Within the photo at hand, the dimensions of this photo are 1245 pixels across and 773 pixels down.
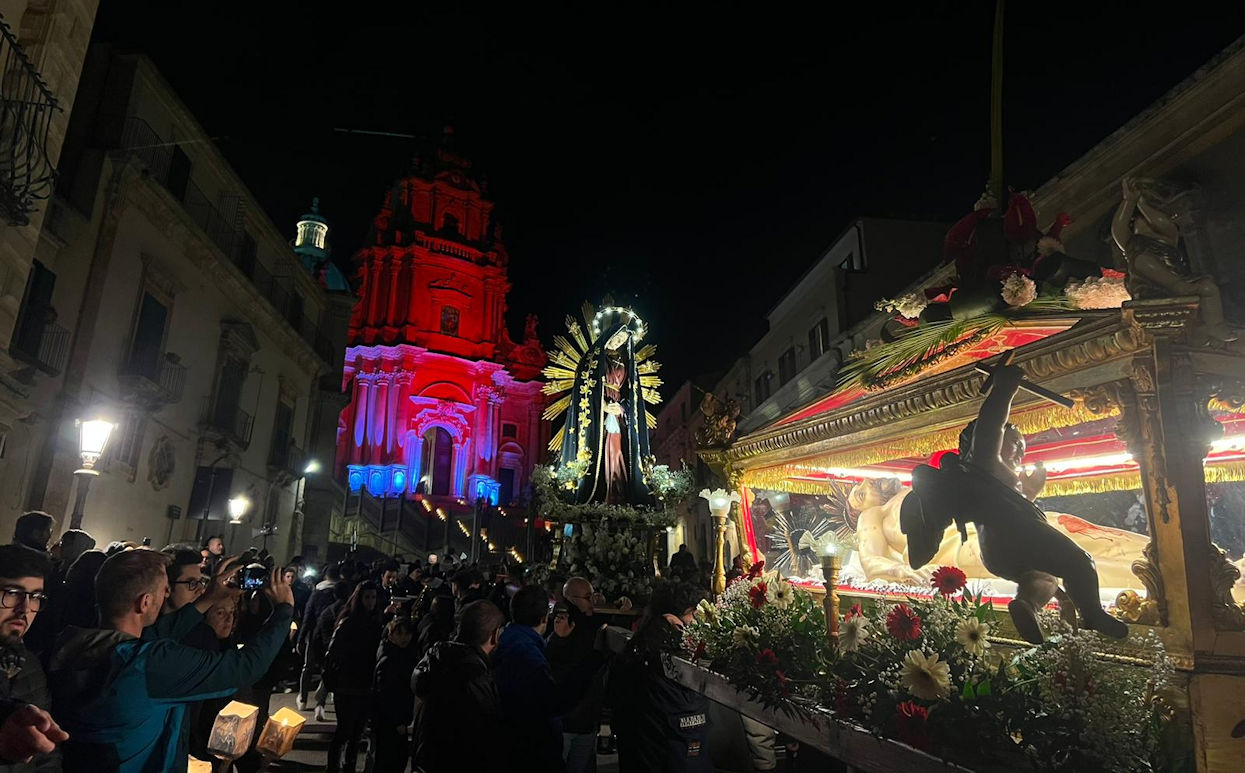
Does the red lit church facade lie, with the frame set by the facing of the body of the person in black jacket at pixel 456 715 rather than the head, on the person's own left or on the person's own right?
on the person's own left

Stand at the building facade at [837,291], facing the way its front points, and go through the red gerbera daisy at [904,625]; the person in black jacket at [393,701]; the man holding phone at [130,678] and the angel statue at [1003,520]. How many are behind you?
0

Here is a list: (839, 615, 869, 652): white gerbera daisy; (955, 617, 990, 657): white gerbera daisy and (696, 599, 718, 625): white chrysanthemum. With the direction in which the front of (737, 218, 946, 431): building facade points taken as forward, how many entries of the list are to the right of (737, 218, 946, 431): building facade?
0

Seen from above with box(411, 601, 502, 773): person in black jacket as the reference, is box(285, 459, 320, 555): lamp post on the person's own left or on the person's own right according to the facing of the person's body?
on the person's own left

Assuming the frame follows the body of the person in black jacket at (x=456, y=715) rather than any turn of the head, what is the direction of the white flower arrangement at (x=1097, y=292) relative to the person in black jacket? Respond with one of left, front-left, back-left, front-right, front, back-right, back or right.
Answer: front-right

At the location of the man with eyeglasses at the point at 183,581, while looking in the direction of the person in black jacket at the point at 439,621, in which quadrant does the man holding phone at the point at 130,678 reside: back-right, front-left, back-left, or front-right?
back-right

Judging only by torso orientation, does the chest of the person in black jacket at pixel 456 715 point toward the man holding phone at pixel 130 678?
no

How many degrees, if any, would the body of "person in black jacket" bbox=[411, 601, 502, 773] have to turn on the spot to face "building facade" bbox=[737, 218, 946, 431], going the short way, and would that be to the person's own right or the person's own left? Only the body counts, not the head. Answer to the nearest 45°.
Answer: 0° — they already face it

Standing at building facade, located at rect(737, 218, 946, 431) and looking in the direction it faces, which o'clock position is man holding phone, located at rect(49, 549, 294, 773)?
The man holding phone is roughly at 11 o'clock from the building facade.

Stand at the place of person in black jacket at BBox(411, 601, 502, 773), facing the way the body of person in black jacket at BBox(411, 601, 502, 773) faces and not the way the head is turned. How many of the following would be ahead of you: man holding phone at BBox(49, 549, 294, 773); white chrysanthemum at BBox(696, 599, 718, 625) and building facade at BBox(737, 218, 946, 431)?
2

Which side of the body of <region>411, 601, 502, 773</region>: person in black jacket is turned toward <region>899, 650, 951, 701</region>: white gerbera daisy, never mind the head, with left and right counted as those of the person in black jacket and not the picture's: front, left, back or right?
right

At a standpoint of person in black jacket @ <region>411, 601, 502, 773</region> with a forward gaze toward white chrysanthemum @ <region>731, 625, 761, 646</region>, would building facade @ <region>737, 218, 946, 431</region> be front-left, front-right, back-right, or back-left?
front-left

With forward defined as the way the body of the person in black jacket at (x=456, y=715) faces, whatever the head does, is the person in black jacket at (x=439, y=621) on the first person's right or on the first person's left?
on the first person's left

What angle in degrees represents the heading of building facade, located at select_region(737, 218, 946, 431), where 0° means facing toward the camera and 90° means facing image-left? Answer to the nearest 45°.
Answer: approximately 45°

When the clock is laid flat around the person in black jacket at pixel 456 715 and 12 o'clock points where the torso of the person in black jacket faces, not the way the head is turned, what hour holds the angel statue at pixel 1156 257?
The angel statue is roughly at 2 o'clock from the person in black jacket.

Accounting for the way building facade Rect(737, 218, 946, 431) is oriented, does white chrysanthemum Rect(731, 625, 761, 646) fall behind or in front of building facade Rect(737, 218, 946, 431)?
in front

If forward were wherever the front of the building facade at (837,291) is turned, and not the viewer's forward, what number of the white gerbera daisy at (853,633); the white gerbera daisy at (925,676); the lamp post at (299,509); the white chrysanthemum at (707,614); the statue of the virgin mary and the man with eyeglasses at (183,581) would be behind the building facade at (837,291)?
0

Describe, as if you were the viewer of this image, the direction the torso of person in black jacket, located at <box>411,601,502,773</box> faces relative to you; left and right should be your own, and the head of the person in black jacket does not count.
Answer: facing away from the viewer and to the right of the viewer

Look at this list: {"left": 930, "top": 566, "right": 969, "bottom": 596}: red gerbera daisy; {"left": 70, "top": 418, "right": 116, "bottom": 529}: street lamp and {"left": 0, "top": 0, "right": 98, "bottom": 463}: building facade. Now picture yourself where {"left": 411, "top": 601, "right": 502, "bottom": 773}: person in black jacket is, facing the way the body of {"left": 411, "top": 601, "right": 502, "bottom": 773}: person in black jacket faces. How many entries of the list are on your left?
2

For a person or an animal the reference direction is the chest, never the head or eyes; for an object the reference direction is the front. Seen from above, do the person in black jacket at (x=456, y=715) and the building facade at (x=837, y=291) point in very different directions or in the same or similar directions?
very different directions

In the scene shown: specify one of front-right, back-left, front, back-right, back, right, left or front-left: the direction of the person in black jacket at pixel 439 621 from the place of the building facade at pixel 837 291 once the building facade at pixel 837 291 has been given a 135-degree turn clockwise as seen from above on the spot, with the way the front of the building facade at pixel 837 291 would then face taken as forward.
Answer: back

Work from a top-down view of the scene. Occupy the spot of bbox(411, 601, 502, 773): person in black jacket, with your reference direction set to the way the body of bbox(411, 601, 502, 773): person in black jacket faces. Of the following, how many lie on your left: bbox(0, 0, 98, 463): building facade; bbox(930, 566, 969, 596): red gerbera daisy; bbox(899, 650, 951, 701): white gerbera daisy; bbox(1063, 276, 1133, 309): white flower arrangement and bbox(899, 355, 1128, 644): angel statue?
1
